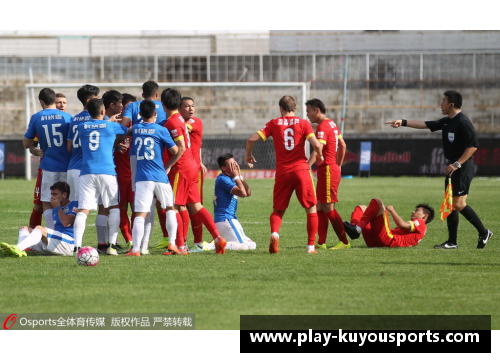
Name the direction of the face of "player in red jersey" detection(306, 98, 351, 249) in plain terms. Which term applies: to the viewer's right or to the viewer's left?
to the viewer's left

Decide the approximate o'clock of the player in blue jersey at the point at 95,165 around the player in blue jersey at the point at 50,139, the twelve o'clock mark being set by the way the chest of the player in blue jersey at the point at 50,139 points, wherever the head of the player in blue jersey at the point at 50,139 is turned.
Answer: the player in blue jersey at the point at 95,165 is roughly at 5 o'clock from the player in blue jersey at the point at 50,139.

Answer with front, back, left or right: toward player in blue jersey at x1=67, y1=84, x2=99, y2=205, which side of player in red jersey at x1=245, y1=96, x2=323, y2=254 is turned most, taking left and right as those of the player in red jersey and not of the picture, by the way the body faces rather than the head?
left

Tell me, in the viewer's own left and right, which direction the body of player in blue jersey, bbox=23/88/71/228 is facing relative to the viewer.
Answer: facing away from the viewer

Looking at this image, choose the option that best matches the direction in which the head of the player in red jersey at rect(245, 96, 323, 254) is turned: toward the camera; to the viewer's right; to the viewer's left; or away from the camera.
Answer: away from the camera

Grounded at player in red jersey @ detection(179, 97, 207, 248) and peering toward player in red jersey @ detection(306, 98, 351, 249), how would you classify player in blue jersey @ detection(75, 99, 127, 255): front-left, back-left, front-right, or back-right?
back-right

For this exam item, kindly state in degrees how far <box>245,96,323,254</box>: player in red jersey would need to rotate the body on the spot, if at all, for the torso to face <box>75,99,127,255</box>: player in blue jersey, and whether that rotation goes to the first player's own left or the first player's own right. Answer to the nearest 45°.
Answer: approximately 90° to the first player's own left

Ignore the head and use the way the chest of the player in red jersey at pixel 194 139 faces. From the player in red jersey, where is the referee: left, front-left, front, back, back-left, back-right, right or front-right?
back-left

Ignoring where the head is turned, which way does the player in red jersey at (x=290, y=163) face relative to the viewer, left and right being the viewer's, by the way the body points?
facing away from the viewer

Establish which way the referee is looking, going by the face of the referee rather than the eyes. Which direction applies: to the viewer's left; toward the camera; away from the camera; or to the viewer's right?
to the viewer's left

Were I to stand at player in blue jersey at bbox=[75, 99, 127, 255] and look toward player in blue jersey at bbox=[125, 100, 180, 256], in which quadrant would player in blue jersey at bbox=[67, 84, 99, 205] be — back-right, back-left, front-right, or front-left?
back-left

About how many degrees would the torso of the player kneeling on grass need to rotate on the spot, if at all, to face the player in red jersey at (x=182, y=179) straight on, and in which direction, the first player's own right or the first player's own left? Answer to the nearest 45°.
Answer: approximately 135° to the first player's own right
